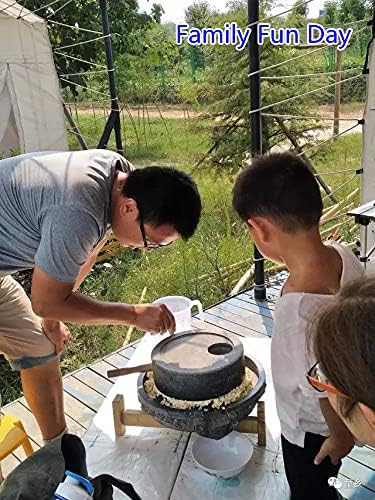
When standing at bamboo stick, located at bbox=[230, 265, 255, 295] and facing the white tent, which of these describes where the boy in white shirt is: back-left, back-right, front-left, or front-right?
back-left

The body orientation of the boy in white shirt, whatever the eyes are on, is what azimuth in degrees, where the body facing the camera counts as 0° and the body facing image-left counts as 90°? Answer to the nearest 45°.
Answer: approximately 135°

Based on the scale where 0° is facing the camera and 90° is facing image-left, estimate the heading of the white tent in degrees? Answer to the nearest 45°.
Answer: approximately 0°

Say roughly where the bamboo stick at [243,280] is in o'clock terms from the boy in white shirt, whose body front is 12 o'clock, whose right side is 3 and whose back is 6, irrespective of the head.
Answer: The bamboo stick is roughly at 1 o'clock from the boy in white shirt.

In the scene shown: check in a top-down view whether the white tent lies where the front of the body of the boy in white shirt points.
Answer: yes

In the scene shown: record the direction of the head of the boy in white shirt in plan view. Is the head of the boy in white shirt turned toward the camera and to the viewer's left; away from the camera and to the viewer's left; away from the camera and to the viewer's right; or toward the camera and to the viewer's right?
away from the camera and to the viewer's left

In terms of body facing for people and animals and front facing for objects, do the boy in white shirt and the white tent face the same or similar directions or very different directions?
very different directions

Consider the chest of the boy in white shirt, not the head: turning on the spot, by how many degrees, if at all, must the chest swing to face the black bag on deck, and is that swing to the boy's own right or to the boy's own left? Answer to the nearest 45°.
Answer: approximately 90° to the boy's own left

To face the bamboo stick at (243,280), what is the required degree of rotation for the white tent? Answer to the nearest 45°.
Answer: approximately 45° to its left
